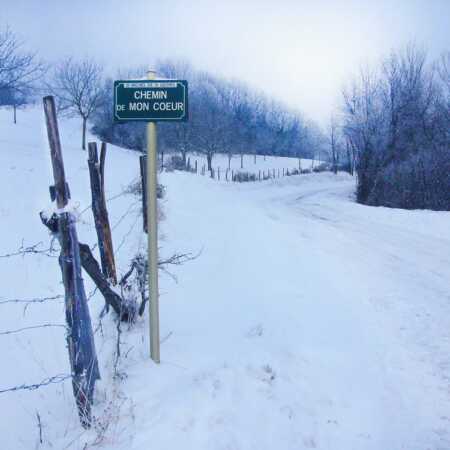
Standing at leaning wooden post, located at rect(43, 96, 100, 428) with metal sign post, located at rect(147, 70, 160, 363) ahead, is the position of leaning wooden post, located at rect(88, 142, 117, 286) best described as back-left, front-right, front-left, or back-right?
front-left

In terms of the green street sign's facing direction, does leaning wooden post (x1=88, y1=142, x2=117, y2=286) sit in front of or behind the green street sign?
behind

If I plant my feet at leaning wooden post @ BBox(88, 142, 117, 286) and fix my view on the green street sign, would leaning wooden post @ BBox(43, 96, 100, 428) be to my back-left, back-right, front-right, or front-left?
front-right

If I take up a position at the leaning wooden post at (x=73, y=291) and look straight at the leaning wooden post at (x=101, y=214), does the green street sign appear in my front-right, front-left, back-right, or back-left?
front-right

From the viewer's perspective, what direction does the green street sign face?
toward the camera
